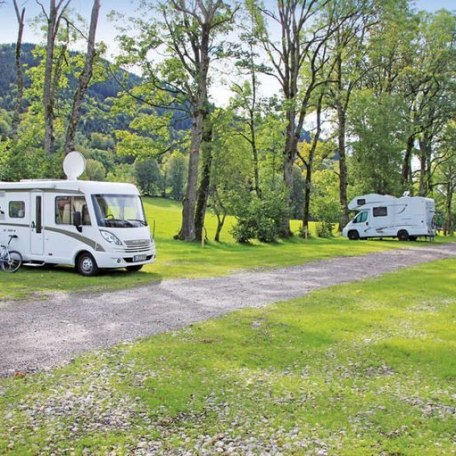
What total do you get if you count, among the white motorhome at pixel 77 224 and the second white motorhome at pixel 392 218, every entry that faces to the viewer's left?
1

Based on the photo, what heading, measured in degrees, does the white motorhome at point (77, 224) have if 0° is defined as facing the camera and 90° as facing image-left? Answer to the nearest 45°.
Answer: approximately 315°

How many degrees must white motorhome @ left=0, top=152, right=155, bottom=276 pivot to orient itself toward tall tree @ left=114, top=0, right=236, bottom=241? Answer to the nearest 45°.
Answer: approximately 90° to its left

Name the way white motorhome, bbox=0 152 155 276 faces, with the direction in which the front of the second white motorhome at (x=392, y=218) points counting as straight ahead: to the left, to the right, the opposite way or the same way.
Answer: the opposite way

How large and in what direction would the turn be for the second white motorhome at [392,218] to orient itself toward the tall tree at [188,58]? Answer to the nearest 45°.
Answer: approximately 45° to its left

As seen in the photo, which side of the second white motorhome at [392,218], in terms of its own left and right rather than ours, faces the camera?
left
